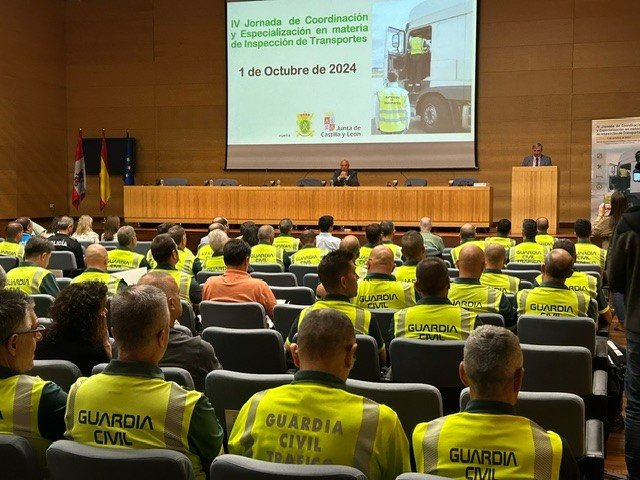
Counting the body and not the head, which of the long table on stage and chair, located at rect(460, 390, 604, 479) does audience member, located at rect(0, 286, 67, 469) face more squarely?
the long table on stage

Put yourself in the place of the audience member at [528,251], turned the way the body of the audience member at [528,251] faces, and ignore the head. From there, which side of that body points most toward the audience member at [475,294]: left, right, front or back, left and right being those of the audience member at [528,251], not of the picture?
back

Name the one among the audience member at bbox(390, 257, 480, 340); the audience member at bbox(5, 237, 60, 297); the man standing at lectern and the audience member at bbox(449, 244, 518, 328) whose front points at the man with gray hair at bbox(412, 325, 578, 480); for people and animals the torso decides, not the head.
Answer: the man standing at lectern

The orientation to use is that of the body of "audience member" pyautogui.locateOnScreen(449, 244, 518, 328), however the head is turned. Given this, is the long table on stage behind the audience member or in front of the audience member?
in front

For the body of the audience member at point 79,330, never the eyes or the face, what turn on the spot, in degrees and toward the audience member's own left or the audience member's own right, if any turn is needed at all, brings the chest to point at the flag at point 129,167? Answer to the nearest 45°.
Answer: approximately 45° to the audience member's own left

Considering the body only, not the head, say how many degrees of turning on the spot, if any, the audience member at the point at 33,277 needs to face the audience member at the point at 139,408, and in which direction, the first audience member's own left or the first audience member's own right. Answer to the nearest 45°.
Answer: approximately 135° to the first audience member's own right

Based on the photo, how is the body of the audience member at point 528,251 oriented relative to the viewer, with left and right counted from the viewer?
facing away from the viewer

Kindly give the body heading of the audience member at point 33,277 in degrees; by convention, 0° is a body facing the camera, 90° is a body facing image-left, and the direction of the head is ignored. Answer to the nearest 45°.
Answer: approximately 225°

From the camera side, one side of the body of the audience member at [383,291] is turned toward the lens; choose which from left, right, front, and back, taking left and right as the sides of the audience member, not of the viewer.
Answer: back

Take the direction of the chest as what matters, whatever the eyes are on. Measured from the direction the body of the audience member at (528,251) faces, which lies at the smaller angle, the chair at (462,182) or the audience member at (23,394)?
the chair

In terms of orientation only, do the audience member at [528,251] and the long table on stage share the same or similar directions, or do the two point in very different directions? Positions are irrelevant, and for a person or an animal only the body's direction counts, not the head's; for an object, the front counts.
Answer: very different directions

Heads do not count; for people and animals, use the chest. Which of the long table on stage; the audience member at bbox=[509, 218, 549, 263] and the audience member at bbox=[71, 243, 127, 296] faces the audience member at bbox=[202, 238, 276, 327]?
the long table on stage

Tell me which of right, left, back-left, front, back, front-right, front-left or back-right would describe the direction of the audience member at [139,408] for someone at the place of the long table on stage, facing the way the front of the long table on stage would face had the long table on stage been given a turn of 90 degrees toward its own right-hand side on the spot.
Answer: left

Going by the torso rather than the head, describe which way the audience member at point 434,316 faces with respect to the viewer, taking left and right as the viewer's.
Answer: facing away from the viewer

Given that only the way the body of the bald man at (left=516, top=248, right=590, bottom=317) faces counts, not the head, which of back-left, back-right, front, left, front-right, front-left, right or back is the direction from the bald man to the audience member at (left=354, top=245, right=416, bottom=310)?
left

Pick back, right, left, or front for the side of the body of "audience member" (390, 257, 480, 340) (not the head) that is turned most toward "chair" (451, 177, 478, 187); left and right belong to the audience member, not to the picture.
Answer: front

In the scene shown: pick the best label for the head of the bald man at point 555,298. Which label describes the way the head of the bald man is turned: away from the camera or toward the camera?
away from the camera

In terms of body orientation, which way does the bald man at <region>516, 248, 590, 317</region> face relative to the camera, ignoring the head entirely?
away from the camera
